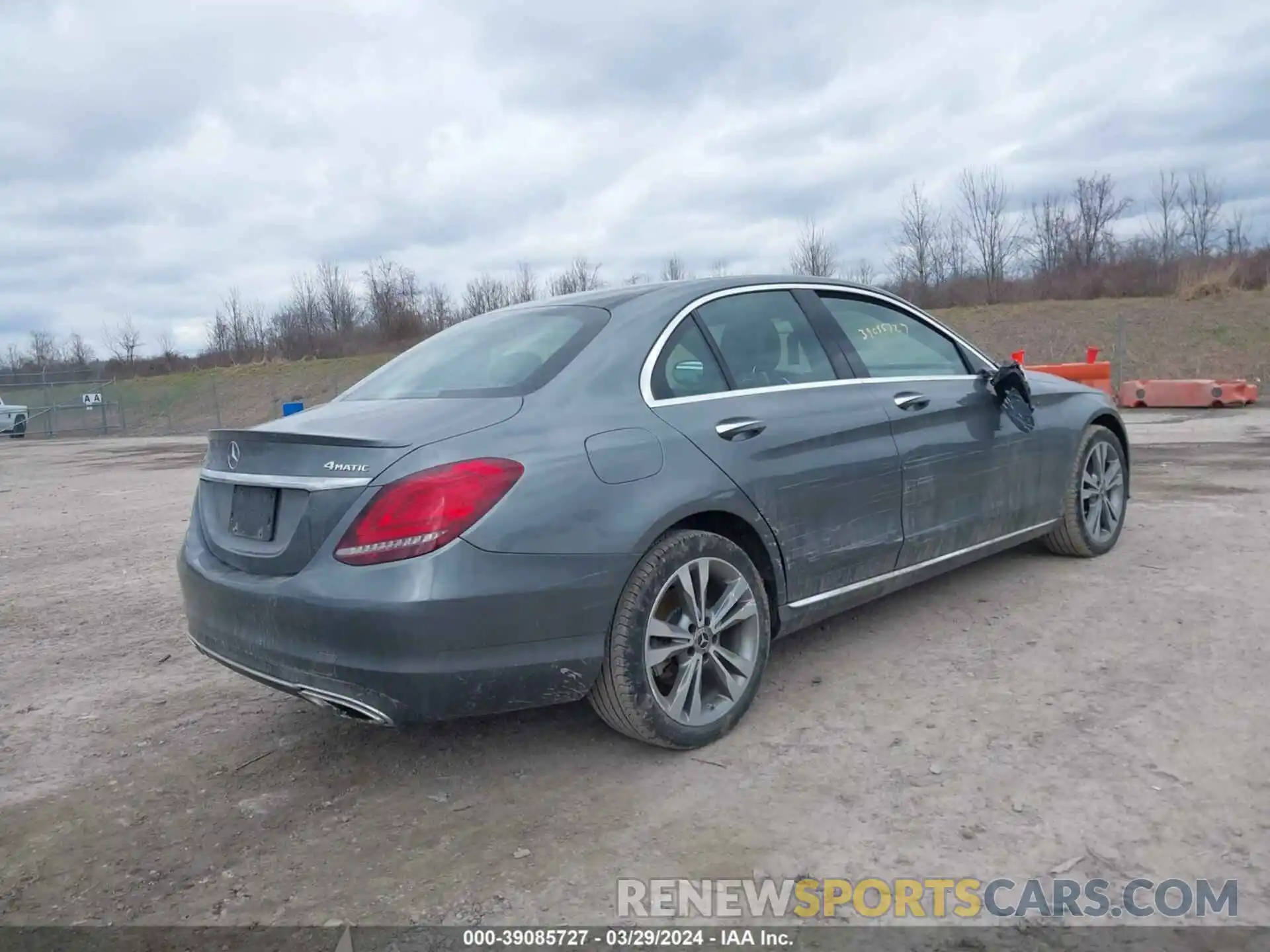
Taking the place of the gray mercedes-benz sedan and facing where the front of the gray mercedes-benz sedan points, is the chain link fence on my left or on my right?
on my left

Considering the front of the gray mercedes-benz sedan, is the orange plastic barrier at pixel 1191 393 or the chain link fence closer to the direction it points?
the orange plastic barrier

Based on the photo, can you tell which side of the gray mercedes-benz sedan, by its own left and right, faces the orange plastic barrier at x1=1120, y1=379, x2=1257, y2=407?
front

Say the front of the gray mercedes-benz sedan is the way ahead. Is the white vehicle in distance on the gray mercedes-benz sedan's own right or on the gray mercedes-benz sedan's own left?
on the gray mercedes-benz sedan's own left

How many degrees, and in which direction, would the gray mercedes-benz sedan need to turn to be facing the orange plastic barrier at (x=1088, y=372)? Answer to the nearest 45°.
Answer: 0° — it already faces it

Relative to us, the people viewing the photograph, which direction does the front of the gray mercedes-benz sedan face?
facing away from the viewer and to the right of the viewer

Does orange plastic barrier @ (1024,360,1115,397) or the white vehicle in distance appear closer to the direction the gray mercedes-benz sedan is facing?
the orange plastic barrier
